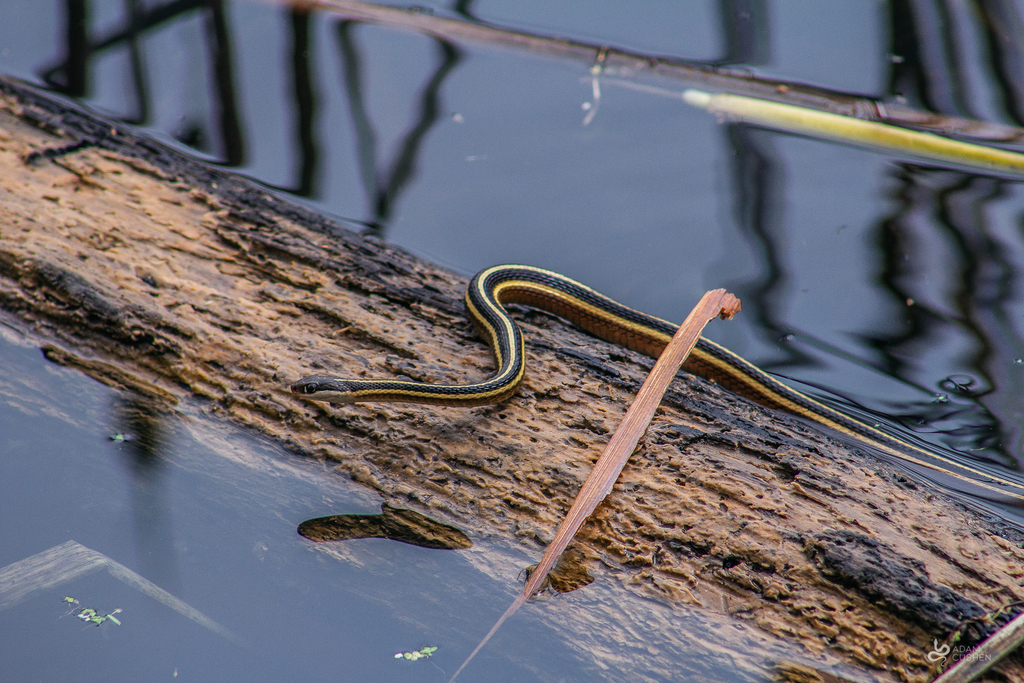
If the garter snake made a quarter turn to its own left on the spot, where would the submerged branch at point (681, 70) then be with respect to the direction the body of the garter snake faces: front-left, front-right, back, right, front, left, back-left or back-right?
back

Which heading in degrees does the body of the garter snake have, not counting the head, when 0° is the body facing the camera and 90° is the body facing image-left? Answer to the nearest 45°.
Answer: approximately 90°
